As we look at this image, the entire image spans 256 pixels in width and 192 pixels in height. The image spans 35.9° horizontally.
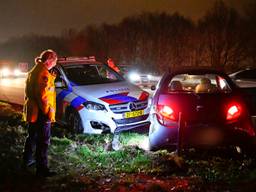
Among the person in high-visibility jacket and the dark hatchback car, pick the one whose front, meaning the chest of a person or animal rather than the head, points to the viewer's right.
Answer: the person in high-visibility jacket

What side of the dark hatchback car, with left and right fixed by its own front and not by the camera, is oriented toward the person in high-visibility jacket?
left

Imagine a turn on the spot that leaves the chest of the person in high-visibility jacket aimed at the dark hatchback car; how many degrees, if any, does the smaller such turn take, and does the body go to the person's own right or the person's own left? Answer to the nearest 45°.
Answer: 0° — they already face it

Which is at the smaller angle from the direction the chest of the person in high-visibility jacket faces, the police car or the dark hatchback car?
the dark hatchback car

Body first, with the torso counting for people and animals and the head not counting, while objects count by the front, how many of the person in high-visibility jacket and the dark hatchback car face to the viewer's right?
1

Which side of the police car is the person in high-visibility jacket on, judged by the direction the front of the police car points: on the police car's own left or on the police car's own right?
on the police car's own right

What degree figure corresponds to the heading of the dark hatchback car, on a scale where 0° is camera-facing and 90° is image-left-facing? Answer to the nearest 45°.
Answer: approximately 180°

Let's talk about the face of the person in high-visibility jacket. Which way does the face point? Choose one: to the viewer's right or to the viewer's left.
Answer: to the viewer's right

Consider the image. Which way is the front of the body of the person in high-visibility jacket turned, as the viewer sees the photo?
to the viewer's right

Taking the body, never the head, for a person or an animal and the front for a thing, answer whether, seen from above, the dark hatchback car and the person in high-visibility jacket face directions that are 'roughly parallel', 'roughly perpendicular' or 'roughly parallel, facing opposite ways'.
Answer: roughly perpendicular

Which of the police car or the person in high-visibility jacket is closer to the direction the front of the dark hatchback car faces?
the police car
